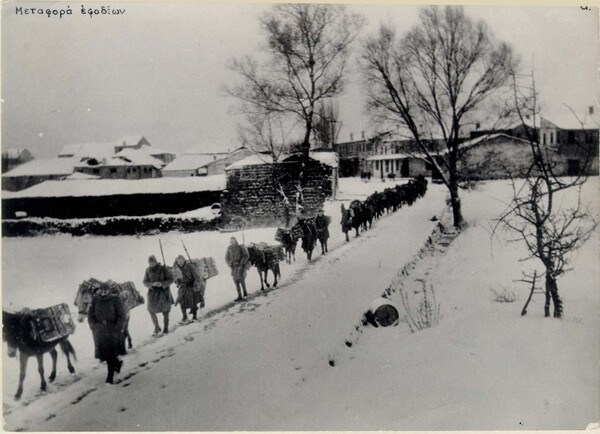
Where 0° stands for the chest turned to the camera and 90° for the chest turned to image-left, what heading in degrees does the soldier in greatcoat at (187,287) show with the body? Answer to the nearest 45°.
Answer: approximately 45°

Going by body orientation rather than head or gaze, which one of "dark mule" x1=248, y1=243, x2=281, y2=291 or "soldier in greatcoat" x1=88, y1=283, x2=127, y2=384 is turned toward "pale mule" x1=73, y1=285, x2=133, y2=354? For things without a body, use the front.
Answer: "dark mule" x1=248, y1=243, x2=281, y2=291

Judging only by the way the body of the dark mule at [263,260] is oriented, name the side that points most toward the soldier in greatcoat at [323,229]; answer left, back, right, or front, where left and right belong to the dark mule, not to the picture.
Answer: back

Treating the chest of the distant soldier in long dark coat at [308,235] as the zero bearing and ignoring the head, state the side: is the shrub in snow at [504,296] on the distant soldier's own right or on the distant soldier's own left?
on the distant soldier's own left

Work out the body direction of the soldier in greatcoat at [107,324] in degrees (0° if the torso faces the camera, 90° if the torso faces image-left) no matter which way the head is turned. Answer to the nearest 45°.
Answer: approximately 0°

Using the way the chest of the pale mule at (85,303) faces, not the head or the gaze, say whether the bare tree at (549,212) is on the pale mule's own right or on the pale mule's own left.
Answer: on the pale mule's own left

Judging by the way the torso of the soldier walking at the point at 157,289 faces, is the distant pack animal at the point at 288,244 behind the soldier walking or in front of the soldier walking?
behind

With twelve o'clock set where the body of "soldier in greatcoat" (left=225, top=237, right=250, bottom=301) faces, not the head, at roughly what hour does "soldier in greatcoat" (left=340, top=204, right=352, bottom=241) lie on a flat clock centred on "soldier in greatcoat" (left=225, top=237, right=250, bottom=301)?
"soldier in greatcoat" (left=340, top=204, right=352, bottom=241) is roughly at 6 o'clock from "soldier in greatcoat" (left=225, top=237, right=250, bottom=301).

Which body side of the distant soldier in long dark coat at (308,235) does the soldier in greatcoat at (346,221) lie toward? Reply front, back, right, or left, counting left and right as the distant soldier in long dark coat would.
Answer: back

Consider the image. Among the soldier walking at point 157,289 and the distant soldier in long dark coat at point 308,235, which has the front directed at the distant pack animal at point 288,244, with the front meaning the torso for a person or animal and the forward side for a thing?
the distant soldier in long dark coat at point 308,235

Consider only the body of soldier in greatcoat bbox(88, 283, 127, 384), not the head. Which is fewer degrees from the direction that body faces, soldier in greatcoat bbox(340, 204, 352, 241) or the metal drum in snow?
the metal drum in snow
